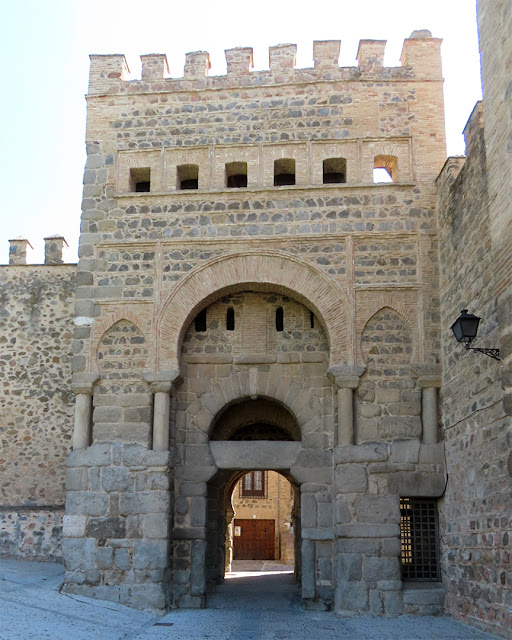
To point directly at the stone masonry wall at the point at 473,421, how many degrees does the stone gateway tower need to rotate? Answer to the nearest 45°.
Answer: approximately 45° to its left

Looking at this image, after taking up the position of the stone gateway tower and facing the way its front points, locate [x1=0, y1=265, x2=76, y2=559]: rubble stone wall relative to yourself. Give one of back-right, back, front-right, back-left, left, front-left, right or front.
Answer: back-right

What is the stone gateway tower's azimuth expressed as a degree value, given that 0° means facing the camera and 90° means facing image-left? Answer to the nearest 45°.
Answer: approximately 0°
